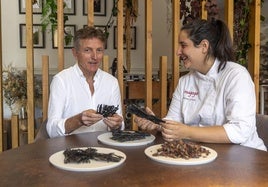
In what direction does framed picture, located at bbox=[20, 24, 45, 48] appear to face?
toward the camera

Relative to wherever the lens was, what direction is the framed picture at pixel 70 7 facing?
facing the viewer

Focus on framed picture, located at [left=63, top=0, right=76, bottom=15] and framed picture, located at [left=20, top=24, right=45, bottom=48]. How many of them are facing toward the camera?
2

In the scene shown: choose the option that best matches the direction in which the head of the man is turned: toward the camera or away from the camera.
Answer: toward the camera

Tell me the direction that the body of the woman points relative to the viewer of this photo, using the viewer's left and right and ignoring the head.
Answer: facing the viewer and to the left of the viewer

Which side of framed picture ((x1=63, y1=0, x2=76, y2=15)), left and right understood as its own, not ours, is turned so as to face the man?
front

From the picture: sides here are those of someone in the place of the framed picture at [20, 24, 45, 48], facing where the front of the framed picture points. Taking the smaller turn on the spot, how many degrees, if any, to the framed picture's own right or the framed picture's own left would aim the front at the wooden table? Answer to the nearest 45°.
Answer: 0° — it already faces it

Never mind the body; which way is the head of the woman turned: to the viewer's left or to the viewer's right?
to the viewer's left

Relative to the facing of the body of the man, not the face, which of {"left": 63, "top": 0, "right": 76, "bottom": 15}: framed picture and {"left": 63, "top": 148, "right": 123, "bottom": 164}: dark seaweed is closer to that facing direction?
the dark seaweed

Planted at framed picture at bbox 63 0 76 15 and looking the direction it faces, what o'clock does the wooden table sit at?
The wooden table is roughly at 12 o'clock from the framed picture.

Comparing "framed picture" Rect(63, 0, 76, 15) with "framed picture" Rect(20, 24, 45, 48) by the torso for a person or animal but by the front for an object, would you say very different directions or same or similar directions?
same or similar directions

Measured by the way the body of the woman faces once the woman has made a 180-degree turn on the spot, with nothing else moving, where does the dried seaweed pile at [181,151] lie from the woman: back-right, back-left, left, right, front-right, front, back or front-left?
back-right

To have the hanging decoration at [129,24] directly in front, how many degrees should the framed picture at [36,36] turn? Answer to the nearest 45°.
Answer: approximately 45° to its left
